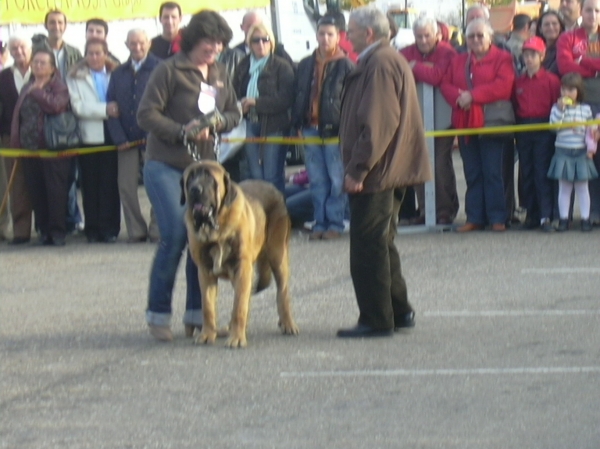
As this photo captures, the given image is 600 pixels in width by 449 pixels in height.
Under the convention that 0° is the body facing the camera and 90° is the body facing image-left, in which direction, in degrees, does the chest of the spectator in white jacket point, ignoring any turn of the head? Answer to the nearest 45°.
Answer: approximately 315°

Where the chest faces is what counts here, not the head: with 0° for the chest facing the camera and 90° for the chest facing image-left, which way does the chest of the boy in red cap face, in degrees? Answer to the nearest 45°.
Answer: approximately 0°

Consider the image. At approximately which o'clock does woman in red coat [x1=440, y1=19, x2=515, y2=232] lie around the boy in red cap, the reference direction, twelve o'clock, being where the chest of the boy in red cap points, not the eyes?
The woman in red coat is roughly at 3 o'clock from the boy in red cap.

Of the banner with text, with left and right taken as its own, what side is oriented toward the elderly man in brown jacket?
front

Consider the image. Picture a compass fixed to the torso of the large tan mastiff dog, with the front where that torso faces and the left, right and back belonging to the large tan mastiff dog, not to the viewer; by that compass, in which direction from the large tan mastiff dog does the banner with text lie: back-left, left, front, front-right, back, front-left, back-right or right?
back-right

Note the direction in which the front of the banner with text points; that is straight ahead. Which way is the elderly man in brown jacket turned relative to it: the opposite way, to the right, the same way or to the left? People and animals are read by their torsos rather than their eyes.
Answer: to the right

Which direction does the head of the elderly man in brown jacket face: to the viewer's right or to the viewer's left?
to the viewer's left

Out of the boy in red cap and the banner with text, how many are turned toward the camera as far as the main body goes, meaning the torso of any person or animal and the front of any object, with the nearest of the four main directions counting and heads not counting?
2

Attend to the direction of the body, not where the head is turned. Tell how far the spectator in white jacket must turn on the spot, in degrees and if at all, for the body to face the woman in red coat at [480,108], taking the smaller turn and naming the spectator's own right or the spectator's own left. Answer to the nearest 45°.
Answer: approximately 45° to the spectator's own left

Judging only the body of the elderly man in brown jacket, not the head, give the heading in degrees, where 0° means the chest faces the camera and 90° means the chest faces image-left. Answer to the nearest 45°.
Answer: approximately 90°

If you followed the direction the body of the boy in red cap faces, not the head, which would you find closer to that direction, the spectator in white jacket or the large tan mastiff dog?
the large tan mastiff dog

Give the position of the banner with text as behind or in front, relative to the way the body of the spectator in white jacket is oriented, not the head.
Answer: behind

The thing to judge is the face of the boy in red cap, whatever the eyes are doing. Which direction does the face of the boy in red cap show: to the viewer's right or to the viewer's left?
to the viewer's left
